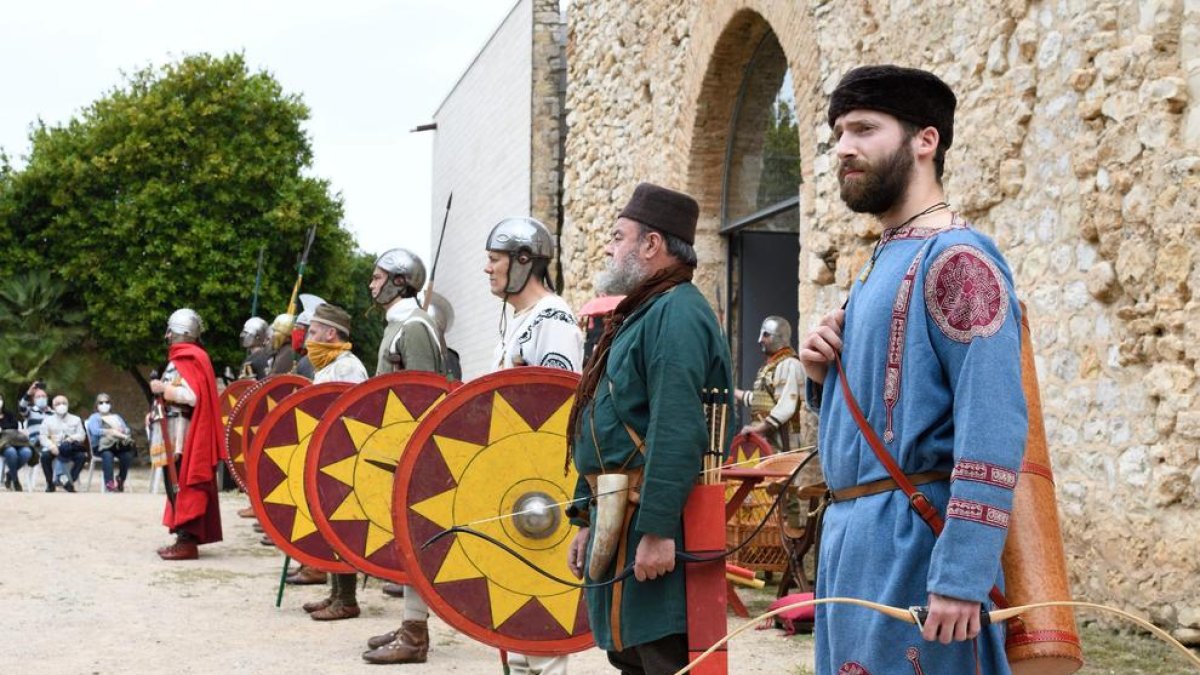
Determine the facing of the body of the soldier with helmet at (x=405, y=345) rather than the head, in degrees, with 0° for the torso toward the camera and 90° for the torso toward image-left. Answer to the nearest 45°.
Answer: approximately 90°

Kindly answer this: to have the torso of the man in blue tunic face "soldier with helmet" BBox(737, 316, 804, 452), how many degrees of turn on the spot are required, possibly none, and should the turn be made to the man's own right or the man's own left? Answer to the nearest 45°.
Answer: approximately 135° to the man's own right

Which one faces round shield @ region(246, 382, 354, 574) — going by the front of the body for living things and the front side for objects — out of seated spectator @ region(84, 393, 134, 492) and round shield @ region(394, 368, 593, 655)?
the seated spectator

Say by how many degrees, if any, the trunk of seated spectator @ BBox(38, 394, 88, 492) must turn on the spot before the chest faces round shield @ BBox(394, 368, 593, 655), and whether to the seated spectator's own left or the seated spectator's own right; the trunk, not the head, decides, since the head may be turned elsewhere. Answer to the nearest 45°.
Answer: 0° — they already face it

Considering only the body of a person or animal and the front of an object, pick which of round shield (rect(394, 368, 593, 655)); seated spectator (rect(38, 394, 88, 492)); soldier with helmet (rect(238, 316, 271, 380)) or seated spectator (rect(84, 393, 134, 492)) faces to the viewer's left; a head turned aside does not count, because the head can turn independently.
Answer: the soldier with helmet

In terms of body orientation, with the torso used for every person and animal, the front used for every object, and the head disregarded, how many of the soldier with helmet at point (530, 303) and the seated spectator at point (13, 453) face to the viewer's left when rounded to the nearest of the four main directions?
1

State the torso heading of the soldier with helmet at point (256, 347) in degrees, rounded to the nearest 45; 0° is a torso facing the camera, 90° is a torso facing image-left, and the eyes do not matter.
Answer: approximately 90°

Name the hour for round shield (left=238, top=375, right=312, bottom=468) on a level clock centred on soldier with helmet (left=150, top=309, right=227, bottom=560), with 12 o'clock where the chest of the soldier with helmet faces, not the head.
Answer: The round shield is roughly at 8 o'clock from the soldier with helmet.

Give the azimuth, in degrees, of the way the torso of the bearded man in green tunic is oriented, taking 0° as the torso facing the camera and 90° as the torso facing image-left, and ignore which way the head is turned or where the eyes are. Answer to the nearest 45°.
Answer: approximately 90°
